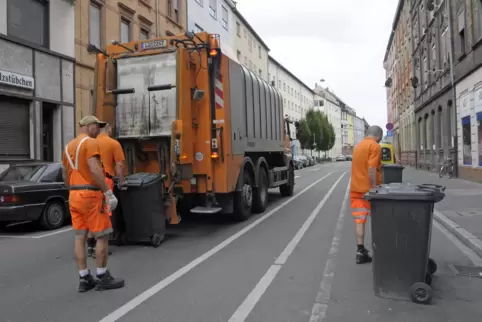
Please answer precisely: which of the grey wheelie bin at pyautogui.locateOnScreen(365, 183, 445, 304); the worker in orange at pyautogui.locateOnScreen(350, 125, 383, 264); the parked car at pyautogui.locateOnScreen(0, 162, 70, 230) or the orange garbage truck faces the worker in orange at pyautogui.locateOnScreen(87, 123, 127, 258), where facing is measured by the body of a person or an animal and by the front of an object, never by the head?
the grey wheelie bin

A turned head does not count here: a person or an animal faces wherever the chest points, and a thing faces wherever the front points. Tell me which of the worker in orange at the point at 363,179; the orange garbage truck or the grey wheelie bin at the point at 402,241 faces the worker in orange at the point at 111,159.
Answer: the grey wheelie bin

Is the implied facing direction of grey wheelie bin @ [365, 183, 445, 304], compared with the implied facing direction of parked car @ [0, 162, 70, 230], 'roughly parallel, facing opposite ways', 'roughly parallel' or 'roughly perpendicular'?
roughly perpendicular

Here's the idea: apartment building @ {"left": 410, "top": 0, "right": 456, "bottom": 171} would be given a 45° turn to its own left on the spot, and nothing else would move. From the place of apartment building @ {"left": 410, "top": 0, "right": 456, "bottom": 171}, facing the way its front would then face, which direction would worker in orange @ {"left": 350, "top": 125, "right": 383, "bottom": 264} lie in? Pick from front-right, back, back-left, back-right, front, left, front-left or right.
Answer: front

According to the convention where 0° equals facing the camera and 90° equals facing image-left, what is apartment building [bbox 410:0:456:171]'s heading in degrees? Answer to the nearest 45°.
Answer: approximately 45°

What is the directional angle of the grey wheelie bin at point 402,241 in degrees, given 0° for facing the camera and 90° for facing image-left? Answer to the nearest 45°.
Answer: approximately 90°

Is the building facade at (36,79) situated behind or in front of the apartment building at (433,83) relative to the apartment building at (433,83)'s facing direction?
in front

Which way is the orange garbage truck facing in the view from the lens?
facing away from the viewer and to the right of the viewer

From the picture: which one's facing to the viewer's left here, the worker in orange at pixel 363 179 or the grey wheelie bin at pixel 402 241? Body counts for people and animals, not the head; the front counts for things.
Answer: the grey wheelie bin

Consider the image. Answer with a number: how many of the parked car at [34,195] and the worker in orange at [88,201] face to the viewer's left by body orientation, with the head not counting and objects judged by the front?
0

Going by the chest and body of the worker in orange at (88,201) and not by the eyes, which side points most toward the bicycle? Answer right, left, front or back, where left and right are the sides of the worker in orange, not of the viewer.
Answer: front
